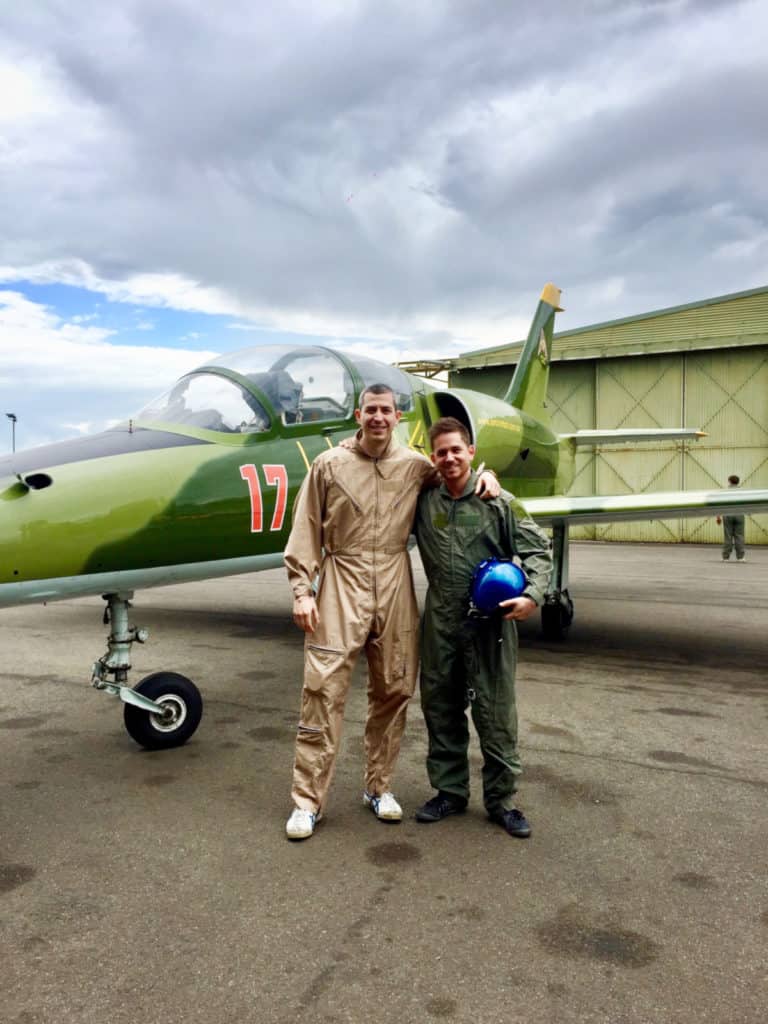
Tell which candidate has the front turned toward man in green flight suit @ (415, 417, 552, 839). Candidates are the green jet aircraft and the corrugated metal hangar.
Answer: the corrugated metal hangar

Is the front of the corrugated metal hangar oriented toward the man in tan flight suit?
yes

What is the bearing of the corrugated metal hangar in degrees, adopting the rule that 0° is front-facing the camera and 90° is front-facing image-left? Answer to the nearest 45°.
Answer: approximately 0°

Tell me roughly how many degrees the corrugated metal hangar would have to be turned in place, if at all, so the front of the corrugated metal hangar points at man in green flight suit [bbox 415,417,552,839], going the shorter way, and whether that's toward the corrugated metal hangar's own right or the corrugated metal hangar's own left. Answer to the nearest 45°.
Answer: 0° — it already faces them

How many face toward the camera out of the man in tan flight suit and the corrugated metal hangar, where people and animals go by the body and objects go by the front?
2
